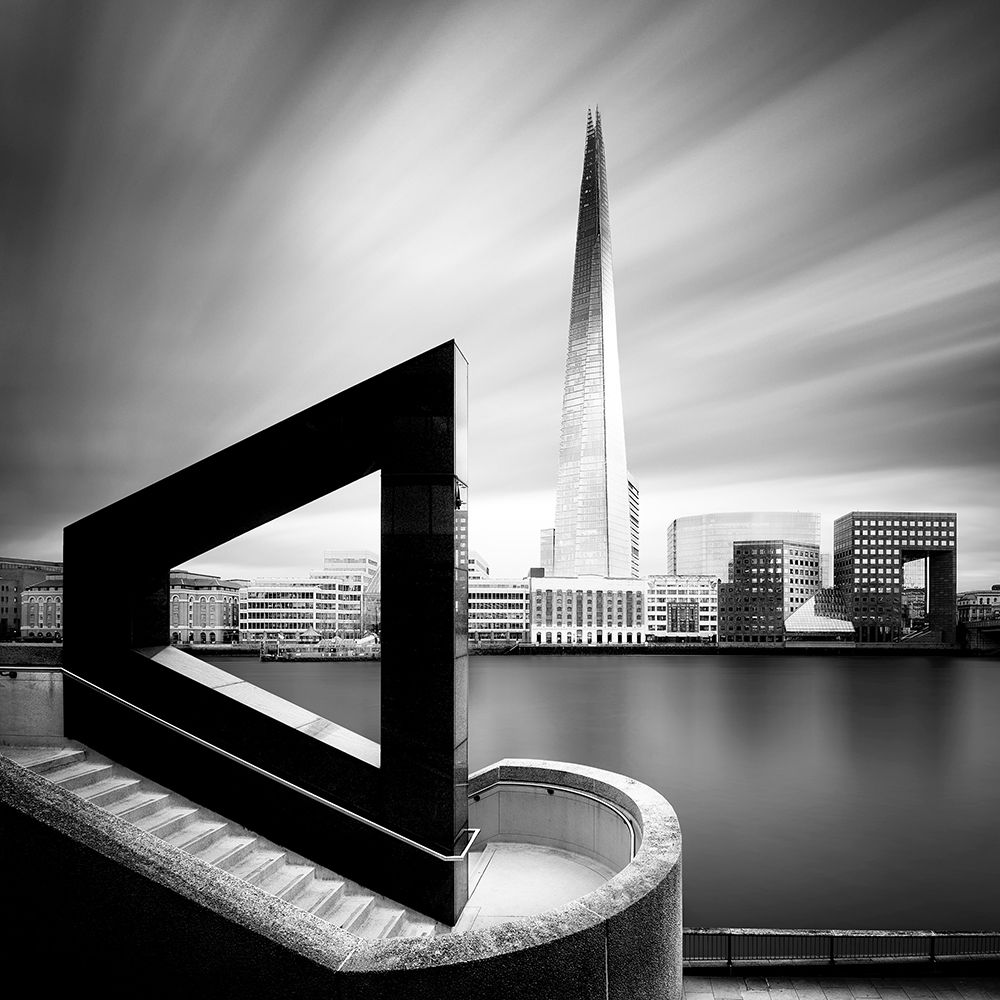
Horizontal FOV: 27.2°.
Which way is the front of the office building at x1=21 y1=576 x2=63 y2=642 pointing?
toward the camera

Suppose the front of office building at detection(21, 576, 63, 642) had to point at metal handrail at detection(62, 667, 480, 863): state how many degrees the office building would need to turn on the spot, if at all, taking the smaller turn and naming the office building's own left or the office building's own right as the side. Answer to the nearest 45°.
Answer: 0° — it already faces it

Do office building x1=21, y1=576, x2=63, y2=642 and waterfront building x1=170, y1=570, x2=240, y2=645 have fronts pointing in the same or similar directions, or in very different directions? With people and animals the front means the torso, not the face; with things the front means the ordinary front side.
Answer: same or similar directions

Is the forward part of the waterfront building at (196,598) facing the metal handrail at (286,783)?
yes

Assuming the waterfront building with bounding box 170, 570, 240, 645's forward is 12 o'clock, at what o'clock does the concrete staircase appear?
The concrete staircase is roughly at 12 o'clock from the waterfront building.

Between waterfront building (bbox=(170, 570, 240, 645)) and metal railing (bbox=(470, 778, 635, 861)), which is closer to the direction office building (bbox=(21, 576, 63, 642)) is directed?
the metal railing

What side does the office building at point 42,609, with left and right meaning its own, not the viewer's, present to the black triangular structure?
front

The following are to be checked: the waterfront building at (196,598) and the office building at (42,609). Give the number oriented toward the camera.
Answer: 2

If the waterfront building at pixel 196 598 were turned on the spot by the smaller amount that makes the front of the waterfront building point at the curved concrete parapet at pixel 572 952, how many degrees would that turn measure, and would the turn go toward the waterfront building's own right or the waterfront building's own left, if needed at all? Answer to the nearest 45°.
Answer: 0° — it already faces it

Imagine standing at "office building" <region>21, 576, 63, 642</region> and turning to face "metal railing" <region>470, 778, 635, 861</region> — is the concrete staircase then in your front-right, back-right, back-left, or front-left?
front-right

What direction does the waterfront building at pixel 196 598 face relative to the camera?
toward the camera

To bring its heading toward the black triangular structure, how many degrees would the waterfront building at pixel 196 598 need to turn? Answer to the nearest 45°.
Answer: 0° — it already faces it

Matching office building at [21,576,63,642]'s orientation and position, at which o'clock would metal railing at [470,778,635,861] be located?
The metal railing is roughly at 11 o'clock from the office building.
